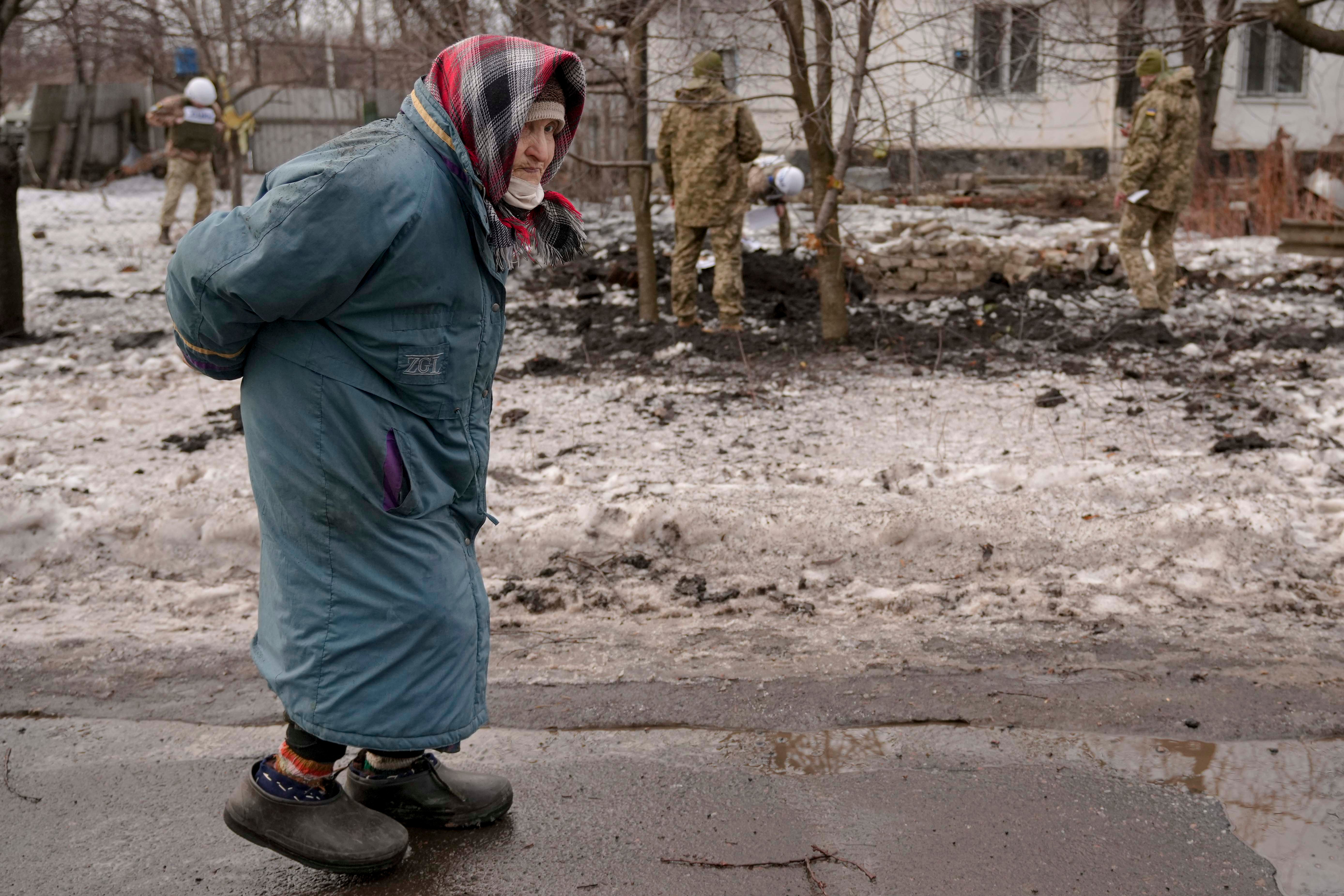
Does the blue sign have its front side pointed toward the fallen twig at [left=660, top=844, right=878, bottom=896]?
yes

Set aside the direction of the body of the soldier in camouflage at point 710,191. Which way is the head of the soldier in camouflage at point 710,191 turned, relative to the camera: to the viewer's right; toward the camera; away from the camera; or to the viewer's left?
away from the camera

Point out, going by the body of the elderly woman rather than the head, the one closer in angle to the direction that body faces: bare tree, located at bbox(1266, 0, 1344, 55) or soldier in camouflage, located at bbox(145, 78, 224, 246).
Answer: the bare tree

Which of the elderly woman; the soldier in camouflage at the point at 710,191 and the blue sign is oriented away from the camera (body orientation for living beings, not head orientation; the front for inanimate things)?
the soldier in camouflage

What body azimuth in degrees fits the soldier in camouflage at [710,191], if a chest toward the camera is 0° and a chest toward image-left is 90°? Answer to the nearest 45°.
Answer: approximately 180°

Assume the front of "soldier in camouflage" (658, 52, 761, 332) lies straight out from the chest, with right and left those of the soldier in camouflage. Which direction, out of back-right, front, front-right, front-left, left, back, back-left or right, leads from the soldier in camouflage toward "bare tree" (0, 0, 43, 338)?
left

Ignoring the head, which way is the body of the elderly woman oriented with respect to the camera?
to the viewer's right
